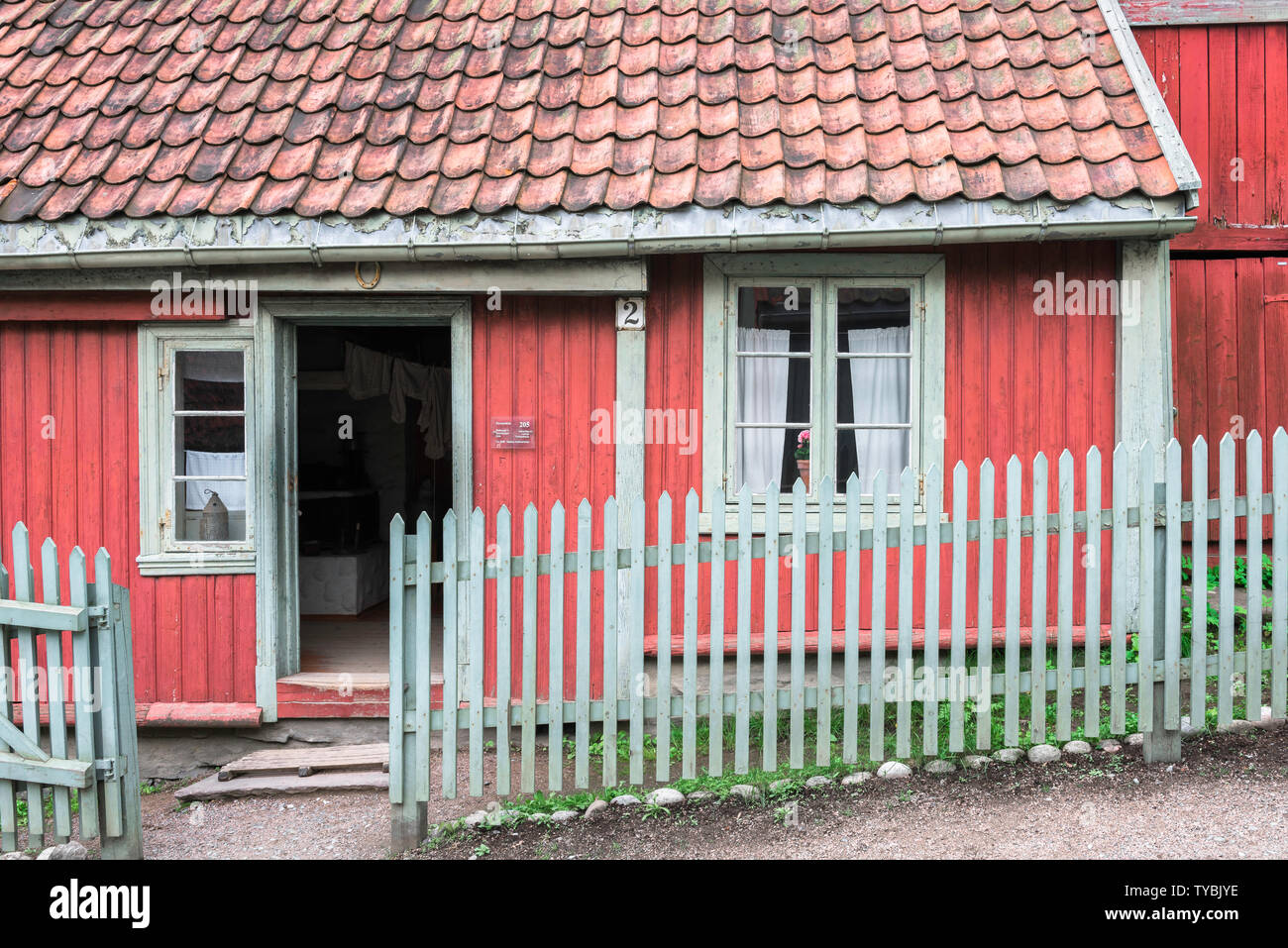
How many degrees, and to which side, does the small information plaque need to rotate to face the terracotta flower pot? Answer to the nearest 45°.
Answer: approximately 90° to its left

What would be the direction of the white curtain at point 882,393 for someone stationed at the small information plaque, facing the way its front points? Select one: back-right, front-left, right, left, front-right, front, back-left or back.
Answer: left

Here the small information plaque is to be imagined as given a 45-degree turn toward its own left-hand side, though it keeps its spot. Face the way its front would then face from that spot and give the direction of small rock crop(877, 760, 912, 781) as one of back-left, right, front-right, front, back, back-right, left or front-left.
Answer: front

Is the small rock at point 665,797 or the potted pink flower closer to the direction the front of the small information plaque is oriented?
the small rock

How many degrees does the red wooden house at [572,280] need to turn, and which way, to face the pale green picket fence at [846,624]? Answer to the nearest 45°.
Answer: approximately 45° to its left

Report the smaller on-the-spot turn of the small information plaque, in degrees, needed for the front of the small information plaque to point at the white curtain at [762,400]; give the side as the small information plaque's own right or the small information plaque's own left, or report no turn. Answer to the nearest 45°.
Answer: approximately 90° to the small information plaque's own left

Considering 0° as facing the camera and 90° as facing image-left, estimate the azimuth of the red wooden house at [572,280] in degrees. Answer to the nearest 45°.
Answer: approximately 0°

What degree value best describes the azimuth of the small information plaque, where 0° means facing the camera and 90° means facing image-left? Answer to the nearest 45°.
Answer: approximately 0°

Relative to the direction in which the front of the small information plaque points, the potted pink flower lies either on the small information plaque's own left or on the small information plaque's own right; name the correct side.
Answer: on the small information plaque's own left

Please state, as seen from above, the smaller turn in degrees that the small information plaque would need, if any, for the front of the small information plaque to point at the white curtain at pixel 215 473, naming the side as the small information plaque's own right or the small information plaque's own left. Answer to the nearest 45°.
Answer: approximately 90° to the small information plaque's own right
